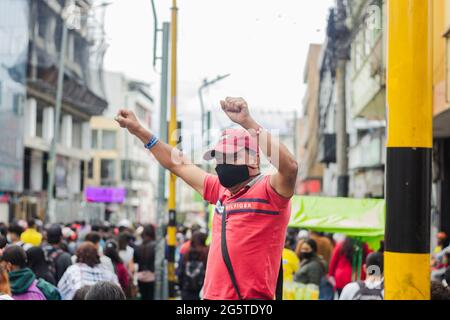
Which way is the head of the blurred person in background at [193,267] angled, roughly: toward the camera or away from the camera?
away from the camera

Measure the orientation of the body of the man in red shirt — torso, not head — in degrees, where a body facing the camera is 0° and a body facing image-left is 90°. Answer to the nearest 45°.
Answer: approximately 45°

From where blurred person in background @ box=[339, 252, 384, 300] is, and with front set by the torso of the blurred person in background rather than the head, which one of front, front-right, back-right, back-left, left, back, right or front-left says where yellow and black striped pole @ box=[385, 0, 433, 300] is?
back

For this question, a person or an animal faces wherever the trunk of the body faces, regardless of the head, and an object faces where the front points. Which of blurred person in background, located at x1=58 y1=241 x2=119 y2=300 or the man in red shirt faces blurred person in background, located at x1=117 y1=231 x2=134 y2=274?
blurred person in background, located at x1=58 y1=241 x2=119 y2=300

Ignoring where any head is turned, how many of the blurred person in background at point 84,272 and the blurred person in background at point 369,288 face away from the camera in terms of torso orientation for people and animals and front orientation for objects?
2

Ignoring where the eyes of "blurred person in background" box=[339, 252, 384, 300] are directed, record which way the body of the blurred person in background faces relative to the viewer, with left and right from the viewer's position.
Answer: facing away from the viewer

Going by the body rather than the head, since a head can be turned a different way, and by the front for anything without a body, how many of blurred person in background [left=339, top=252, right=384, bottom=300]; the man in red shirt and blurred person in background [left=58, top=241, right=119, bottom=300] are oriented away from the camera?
2

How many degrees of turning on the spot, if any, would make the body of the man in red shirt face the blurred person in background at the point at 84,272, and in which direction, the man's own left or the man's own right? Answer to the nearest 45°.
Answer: approximately 135° to the man's own right

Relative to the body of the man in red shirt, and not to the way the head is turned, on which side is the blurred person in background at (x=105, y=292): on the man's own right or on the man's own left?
on the man's own right

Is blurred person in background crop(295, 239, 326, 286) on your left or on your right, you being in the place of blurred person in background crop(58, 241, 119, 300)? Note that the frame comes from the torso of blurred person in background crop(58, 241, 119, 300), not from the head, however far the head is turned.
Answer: on your right

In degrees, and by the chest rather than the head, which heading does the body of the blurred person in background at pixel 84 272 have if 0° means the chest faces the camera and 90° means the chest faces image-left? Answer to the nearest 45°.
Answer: approximately 180°
